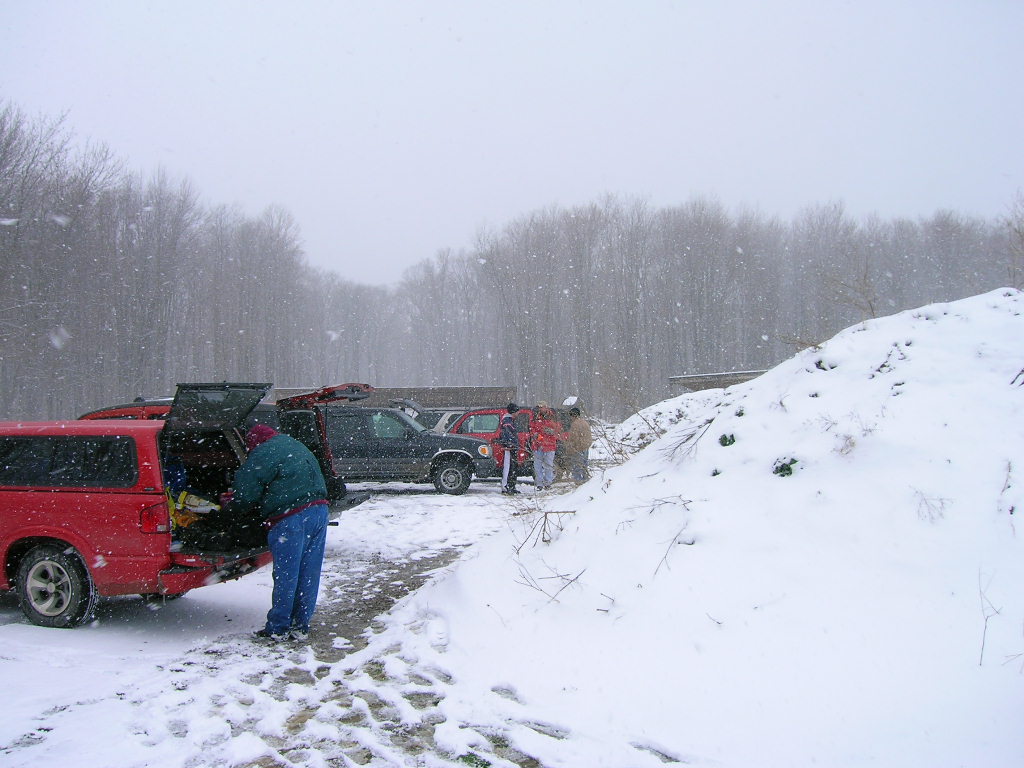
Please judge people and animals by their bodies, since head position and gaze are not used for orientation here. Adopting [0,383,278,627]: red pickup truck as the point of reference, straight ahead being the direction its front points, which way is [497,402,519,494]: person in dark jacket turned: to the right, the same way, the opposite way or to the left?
the opposite way

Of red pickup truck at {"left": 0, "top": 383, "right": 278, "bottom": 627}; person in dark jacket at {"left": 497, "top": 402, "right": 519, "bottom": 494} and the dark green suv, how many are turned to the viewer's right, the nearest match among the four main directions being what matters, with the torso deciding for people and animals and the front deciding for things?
2

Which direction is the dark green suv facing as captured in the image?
to the viewer's right

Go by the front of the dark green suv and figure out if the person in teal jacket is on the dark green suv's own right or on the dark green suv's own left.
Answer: on the dark green suv's own right

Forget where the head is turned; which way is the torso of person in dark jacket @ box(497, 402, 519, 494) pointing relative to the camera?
to the viewer's right

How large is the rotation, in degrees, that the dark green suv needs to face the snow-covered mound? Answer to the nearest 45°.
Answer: approximately 90° to its right

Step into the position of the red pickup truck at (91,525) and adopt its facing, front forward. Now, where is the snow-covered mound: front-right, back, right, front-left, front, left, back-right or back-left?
back

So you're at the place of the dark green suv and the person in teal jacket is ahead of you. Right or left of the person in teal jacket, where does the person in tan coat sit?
left

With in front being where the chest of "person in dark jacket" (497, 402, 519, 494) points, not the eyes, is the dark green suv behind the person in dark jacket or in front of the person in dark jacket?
behind

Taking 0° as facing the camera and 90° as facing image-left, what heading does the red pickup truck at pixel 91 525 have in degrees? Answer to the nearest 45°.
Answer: approximately 135°

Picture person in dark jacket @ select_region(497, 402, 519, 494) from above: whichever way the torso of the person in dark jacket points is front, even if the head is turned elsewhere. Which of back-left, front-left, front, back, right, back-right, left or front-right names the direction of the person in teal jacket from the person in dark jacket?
right
